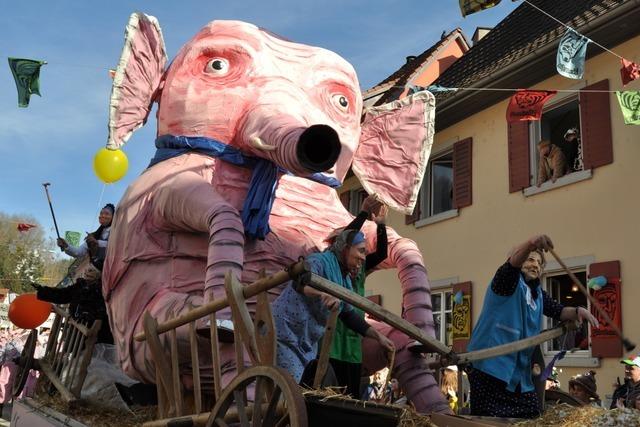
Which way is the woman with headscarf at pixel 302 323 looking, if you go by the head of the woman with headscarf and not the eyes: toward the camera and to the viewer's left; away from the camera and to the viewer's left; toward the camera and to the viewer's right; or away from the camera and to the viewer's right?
toward the camera and to the viewer's right

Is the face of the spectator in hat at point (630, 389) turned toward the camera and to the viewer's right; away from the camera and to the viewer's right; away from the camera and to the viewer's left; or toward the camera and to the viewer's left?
toward the camera and to the viewer's left

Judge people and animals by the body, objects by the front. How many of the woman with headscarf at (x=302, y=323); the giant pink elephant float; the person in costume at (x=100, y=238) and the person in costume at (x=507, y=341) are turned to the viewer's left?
1

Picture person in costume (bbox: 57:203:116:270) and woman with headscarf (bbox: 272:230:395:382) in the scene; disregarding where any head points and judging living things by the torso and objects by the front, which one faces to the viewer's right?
the woman with headscarf

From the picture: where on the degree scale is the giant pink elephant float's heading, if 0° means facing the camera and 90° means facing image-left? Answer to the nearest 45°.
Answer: approximately 315°

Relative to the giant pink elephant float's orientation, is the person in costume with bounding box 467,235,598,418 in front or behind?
in front

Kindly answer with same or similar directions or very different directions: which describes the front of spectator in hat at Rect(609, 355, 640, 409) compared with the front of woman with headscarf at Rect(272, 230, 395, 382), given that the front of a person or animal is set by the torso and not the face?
very different directions

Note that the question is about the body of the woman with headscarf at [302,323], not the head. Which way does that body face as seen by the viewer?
to the viewer's right

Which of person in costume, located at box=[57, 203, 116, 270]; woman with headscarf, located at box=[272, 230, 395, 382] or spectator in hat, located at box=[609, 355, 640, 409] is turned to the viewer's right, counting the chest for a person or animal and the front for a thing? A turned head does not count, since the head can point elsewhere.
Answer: the woman with headscarf

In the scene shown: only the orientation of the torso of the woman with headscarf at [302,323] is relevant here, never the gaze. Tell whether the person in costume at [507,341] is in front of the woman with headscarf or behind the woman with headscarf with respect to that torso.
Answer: in front

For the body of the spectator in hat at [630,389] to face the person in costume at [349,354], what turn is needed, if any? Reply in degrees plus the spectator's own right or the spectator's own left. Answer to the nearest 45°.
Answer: approximately 45° to the spectator's own left
